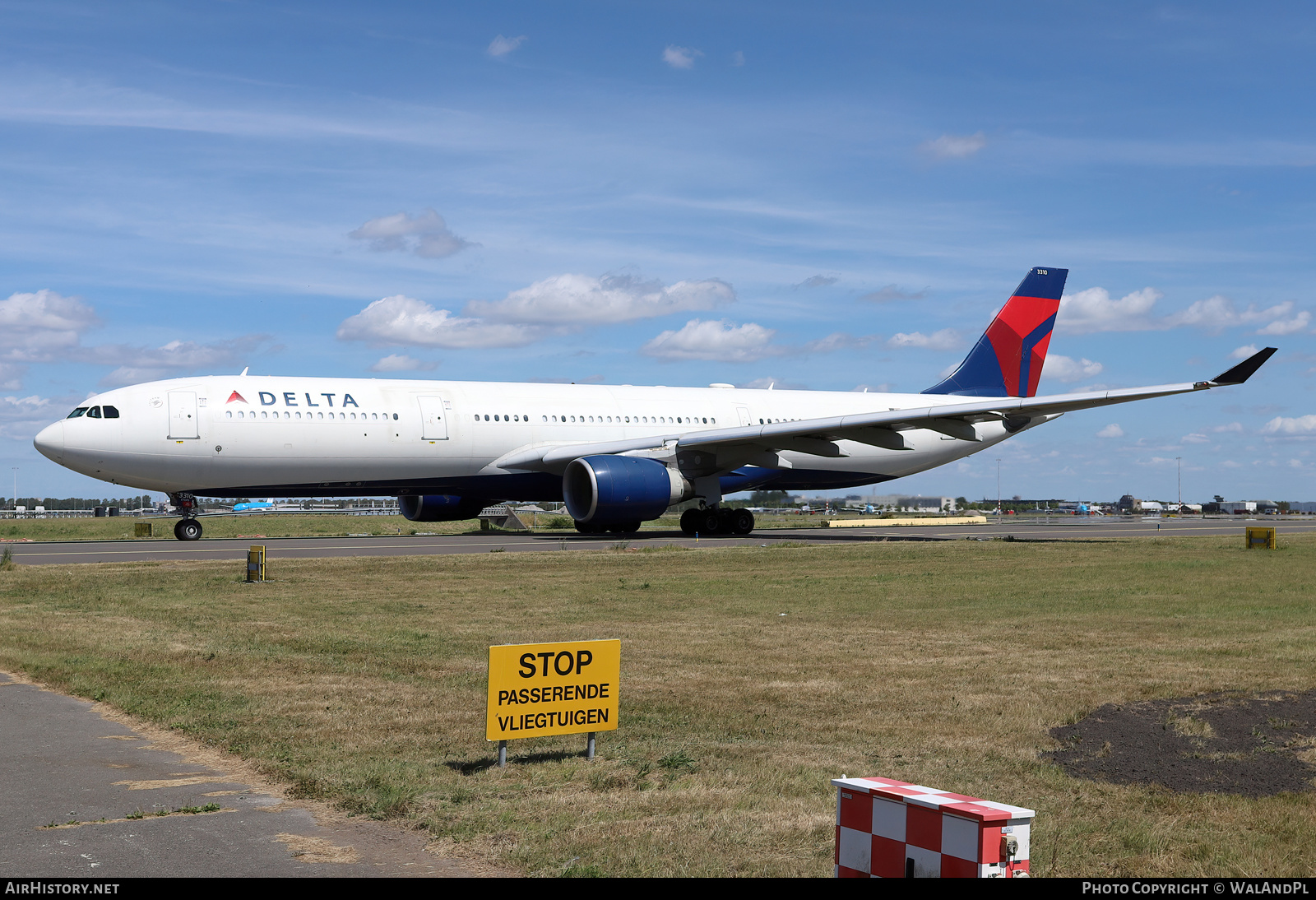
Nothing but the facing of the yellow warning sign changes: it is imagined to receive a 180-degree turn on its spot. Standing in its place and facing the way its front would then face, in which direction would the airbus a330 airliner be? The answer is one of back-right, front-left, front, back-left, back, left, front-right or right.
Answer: front

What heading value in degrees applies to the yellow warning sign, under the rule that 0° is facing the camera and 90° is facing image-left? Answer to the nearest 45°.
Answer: approximately 0°
